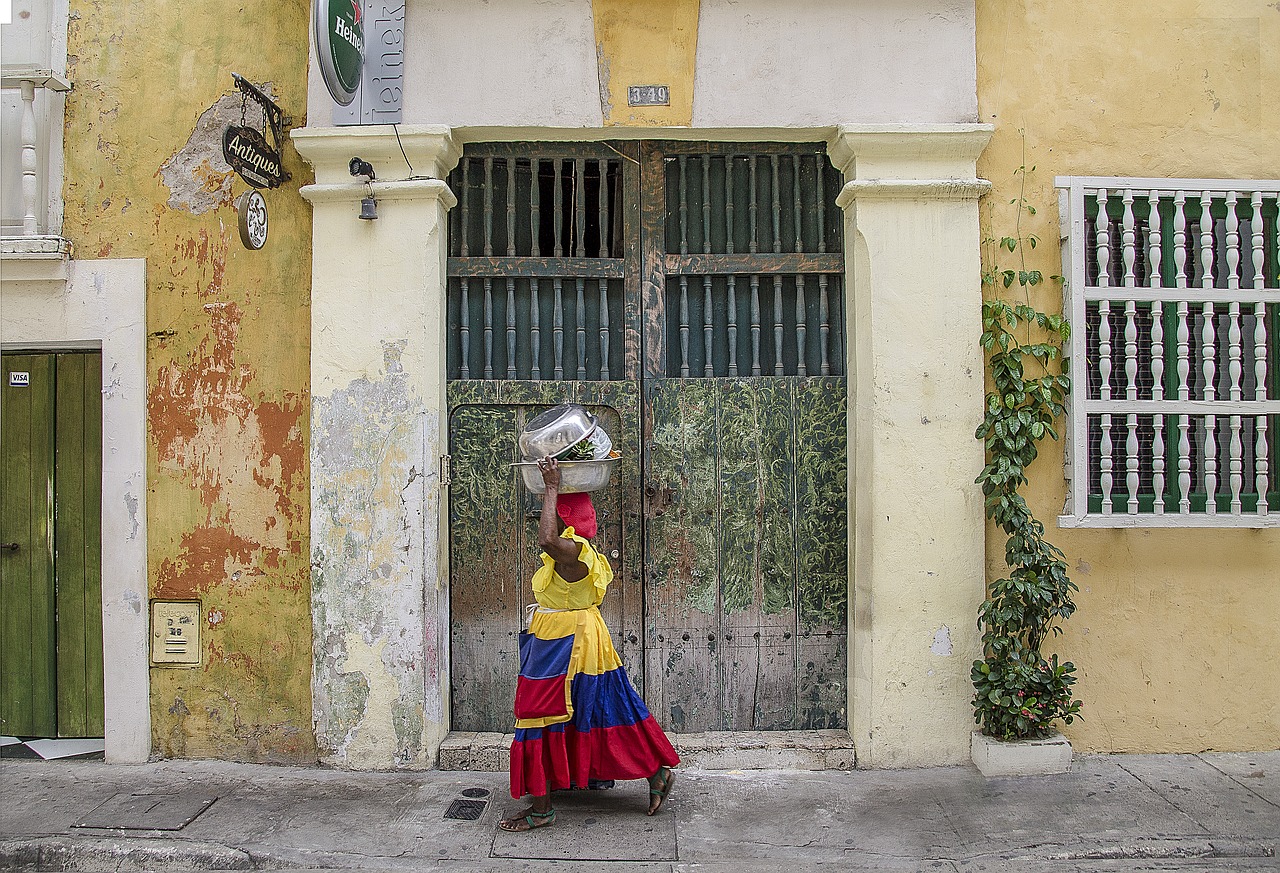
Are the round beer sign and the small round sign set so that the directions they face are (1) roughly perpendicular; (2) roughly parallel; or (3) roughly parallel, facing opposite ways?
roughly parallel

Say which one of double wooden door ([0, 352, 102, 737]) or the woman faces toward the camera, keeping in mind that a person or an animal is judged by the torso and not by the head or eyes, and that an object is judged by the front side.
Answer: the double wooden door

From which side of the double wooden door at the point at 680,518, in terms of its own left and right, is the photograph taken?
front

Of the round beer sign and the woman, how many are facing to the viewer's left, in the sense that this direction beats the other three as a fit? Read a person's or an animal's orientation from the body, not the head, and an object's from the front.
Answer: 1

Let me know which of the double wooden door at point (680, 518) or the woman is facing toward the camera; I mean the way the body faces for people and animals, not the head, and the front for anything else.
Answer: the double wooden door

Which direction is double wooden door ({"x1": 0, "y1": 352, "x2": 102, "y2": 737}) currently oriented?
toward the camera

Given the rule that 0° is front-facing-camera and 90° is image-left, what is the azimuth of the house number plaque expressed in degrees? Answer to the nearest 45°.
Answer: approximately 0°

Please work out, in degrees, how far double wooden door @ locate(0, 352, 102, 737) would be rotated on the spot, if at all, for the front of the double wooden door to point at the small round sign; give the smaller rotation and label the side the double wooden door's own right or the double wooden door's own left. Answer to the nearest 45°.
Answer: approximately 45° to the double wooden door's own left

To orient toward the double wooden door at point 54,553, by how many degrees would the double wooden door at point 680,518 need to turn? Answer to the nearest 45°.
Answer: approximately 90° to its right

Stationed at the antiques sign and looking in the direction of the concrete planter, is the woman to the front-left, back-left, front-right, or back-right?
front-right

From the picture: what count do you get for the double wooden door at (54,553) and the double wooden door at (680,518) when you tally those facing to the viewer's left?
0

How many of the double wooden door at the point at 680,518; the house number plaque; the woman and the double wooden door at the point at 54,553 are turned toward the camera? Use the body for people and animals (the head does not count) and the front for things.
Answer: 3
